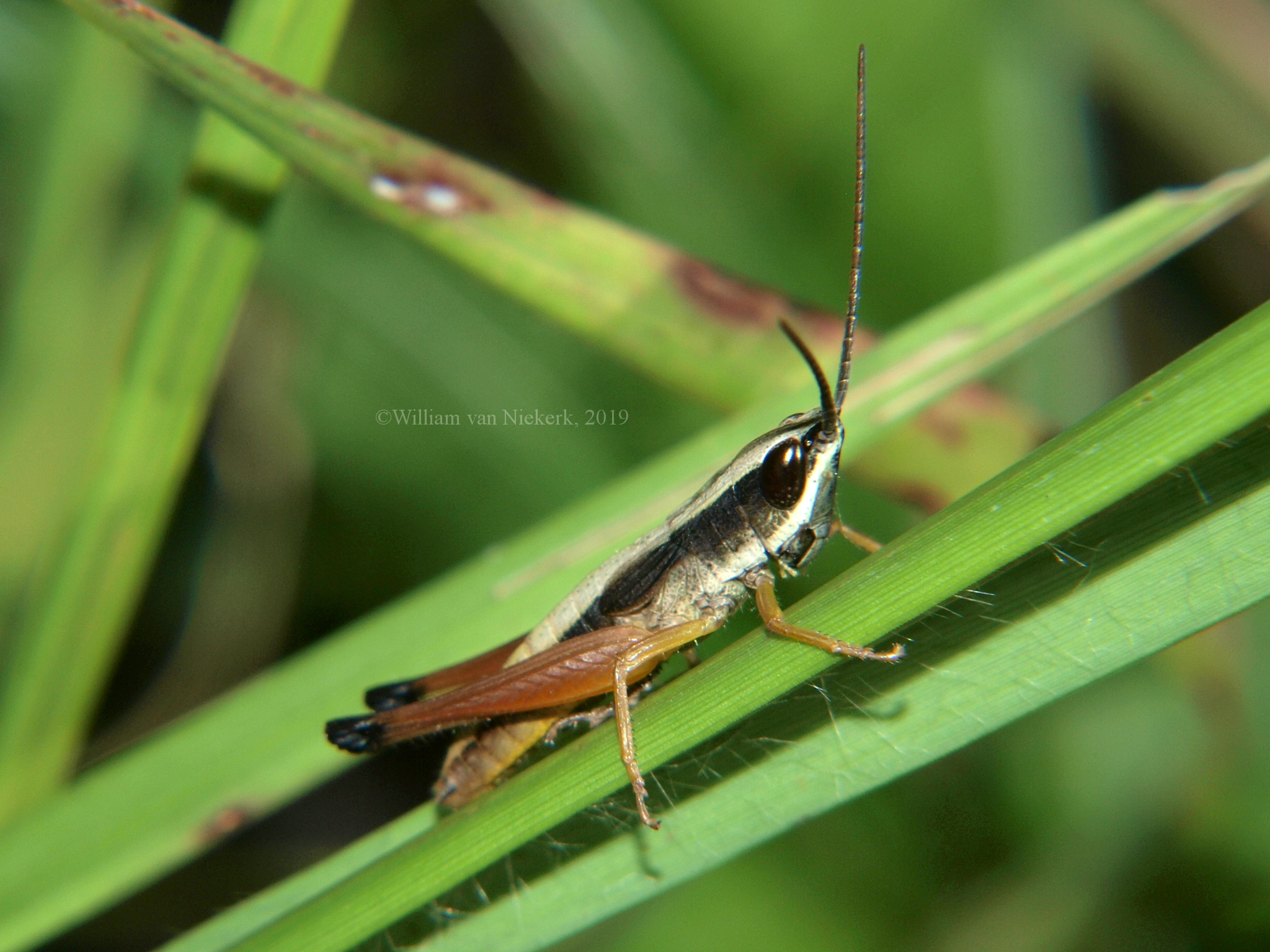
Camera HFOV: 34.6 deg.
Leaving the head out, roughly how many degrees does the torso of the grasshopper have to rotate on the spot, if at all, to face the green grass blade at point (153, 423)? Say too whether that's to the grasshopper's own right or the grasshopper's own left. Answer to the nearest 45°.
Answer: approximately 180°

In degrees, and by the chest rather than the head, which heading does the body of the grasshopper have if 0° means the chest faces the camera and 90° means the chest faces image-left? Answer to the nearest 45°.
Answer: approximately 270°
